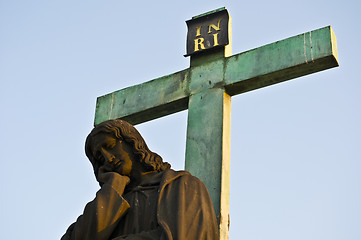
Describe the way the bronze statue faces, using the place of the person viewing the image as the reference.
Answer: facing the viewer and to the left of the viewer
